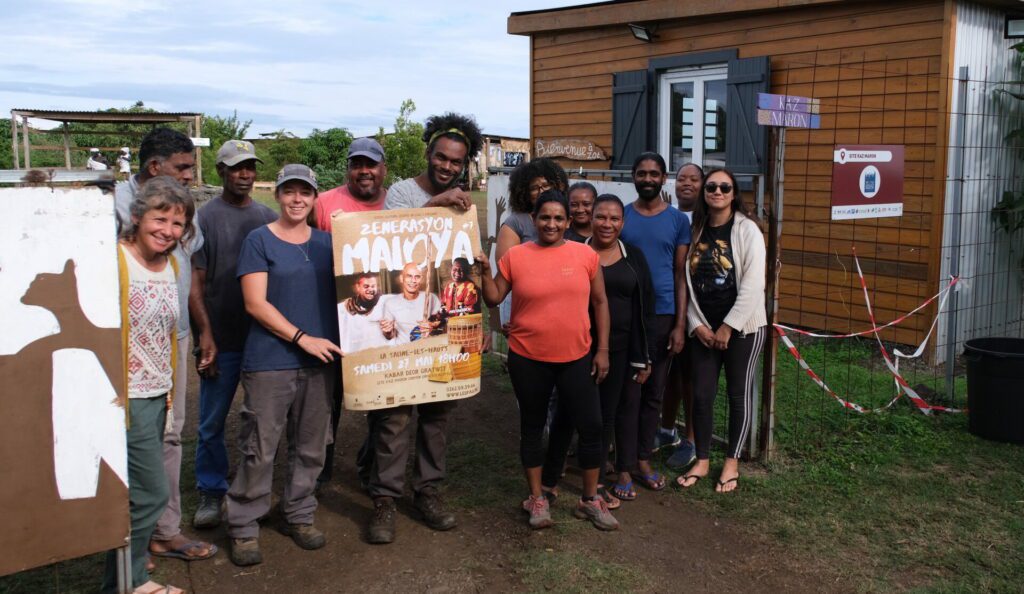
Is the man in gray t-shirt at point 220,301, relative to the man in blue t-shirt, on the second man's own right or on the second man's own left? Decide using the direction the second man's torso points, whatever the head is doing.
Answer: on the second man's own right

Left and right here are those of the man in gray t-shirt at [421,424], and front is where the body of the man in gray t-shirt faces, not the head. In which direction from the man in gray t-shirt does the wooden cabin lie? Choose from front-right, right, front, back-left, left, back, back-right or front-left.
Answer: back-left

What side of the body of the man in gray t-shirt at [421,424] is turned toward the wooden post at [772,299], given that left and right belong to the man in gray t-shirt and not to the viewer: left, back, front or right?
left

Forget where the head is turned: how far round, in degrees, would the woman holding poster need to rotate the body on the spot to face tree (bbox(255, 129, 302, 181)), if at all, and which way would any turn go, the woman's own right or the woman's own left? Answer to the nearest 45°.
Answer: approximately 135° to the woman's own left

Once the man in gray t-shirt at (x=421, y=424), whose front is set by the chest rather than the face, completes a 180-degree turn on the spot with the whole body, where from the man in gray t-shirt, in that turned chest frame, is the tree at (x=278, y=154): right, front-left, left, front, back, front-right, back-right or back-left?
front

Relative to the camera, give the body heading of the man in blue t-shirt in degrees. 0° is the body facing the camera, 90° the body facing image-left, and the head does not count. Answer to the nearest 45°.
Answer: approximately 0°

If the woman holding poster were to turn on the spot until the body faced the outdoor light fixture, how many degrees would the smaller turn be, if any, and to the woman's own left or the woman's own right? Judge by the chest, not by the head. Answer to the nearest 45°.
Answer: approximately 90° to the woman's own left

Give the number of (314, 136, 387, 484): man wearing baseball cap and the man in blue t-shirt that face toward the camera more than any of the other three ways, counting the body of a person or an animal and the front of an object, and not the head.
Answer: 2

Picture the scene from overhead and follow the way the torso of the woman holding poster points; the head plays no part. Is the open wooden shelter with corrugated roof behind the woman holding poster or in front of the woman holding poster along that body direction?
behind
